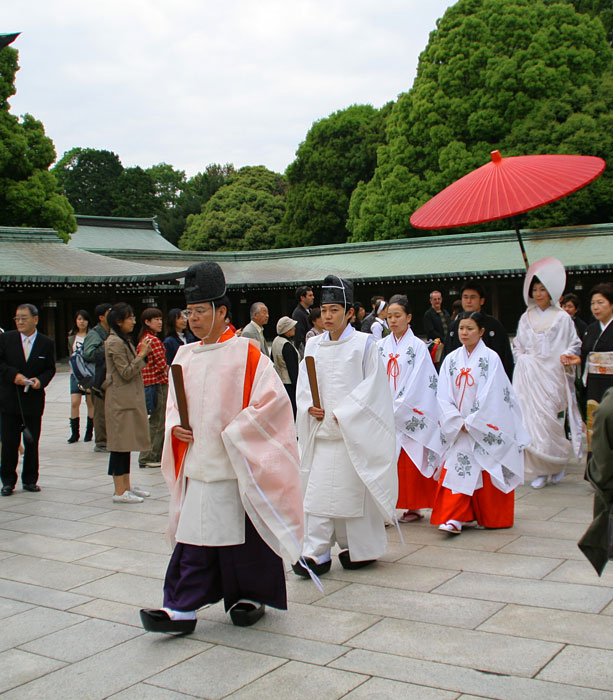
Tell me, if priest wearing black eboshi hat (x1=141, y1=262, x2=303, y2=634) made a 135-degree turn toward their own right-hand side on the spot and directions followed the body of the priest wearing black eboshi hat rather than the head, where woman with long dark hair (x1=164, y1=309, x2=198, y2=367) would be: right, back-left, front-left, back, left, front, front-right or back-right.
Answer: front

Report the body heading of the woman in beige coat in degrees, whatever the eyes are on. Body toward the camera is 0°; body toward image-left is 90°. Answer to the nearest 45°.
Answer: approximately 270°

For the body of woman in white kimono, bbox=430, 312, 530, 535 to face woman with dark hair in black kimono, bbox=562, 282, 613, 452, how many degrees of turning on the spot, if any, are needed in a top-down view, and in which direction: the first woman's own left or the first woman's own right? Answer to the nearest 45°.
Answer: approximately 180°

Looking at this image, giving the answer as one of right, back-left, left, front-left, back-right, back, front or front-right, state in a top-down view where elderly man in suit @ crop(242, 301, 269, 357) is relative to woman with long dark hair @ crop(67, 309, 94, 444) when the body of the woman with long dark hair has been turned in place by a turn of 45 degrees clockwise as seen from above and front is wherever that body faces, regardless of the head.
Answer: left

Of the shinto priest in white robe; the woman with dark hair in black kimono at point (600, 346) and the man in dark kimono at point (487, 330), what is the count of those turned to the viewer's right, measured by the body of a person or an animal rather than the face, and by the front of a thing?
0

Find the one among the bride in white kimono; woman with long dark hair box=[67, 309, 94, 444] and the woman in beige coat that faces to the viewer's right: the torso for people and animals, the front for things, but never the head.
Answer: the woman in beige coat

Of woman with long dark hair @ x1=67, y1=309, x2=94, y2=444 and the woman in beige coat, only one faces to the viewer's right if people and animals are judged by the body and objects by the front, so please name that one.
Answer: the woman in beige coat

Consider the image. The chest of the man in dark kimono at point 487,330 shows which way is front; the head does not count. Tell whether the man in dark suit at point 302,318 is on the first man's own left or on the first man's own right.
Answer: on the first man's own right

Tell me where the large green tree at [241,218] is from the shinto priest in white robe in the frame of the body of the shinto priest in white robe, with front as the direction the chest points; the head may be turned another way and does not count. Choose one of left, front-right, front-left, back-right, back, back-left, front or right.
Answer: back-right

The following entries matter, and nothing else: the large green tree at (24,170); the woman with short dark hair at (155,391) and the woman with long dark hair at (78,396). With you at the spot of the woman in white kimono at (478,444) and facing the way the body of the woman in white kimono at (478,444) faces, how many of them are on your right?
3

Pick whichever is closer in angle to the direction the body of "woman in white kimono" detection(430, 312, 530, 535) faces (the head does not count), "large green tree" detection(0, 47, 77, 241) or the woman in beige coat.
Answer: the woman in beige coat

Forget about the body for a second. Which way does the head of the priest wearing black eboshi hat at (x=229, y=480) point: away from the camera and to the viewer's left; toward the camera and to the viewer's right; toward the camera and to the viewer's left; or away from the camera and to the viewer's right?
toward the camera and to the viewer's left

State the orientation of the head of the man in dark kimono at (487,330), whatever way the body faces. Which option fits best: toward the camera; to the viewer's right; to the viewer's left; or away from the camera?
toward the camera

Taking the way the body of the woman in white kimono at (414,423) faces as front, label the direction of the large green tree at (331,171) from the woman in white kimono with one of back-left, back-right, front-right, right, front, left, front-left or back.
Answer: back-right

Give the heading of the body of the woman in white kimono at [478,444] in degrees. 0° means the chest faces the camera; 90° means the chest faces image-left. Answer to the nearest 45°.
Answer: approximately 45°

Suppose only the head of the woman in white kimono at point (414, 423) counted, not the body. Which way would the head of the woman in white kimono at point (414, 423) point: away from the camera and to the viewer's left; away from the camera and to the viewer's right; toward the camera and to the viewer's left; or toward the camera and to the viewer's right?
toward the camera and to the viewer's left

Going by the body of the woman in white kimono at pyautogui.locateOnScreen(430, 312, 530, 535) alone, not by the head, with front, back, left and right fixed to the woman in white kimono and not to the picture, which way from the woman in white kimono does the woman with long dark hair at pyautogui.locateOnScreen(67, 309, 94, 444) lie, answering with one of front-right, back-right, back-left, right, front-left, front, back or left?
right

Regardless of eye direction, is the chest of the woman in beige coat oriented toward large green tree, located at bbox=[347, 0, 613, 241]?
no

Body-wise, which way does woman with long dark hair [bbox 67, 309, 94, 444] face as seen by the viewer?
toward the camera
